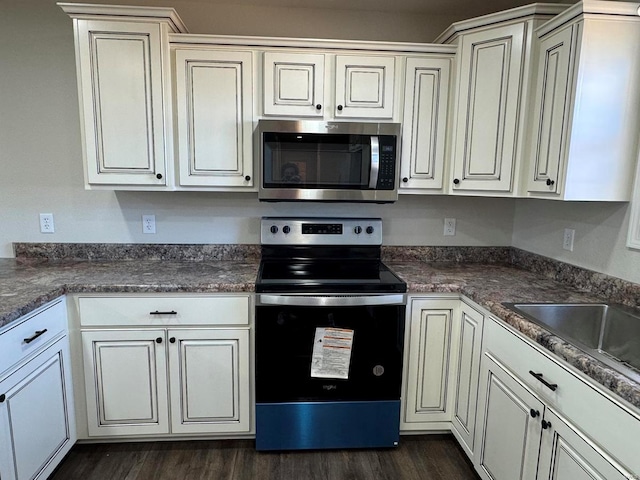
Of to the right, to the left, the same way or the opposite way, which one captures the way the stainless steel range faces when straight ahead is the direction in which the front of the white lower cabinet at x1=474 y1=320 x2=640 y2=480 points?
to the left

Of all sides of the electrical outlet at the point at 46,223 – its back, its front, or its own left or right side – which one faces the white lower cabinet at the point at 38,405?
front

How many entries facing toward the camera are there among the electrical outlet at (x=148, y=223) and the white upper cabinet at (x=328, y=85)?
2

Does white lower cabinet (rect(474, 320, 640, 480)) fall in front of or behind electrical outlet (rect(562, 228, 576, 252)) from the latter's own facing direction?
in front

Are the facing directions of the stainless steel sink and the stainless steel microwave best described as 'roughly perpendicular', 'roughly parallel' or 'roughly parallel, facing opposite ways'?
roughly perpendicular

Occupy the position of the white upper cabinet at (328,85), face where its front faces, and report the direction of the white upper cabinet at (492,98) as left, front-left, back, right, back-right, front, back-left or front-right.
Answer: left

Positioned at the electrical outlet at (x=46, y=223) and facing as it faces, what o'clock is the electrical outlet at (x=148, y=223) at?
the electrical outlet at (x=148, y=223) is roughly at 10 o'clock from the electrical outlet at (x=46, y=223).

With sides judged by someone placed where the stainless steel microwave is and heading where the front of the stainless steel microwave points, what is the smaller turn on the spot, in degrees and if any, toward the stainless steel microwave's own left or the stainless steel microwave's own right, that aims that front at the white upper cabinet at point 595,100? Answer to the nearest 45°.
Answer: approximately 90° to the stainless steel microwave's own left

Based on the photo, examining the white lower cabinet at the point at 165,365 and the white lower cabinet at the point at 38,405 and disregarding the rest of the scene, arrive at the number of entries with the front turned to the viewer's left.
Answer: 0

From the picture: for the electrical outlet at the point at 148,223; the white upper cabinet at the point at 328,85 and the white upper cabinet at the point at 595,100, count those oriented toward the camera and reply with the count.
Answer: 2

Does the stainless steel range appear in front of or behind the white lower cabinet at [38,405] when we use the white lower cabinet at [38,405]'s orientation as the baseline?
in front
